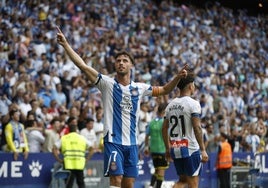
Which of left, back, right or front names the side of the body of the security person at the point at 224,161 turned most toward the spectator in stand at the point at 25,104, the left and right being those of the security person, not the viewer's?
left

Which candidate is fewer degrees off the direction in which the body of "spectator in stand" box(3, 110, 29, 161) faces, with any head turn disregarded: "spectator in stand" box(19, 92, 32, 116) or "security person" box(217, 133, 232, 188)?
the security person

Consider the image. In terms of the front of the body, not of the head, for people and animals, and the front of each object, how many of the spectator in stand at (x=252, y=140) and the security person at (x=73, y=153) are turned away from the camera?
1

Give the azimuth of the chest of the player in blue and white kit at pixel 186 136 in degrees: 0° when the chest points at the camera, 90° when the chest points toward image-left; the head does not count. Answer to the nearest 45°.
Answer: approximately 225°

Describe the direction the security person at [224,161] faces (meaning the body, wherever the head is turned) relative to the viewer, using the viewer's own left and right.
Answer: facing away from the viewer and to the left of the viewer

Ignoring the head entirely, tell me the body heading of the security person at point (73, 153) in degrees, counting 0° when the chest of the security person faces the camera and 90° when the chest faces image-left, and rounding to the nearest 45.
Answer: approximately 180°
